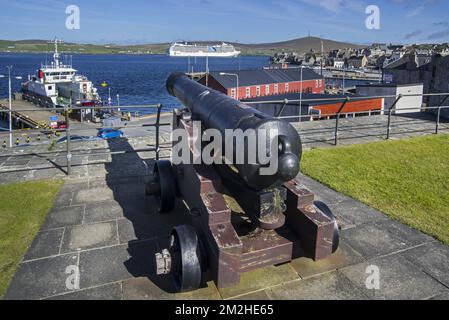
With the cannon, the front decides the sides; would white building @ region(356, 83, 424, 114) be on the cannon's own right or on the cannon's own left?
on the cannon's own right

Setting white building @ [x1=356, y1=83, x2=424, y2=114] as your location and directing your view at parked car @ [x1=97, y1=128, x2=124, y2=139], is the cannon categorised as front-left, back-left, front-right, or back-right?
front-left

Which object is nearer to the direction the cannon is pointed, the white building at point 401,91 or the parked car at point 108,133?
the parked car

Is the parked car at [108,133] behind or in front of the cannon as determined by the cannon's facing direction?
in front

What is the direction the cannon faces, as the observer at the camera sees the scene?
facing away from the viewer and to the left of the viewer
